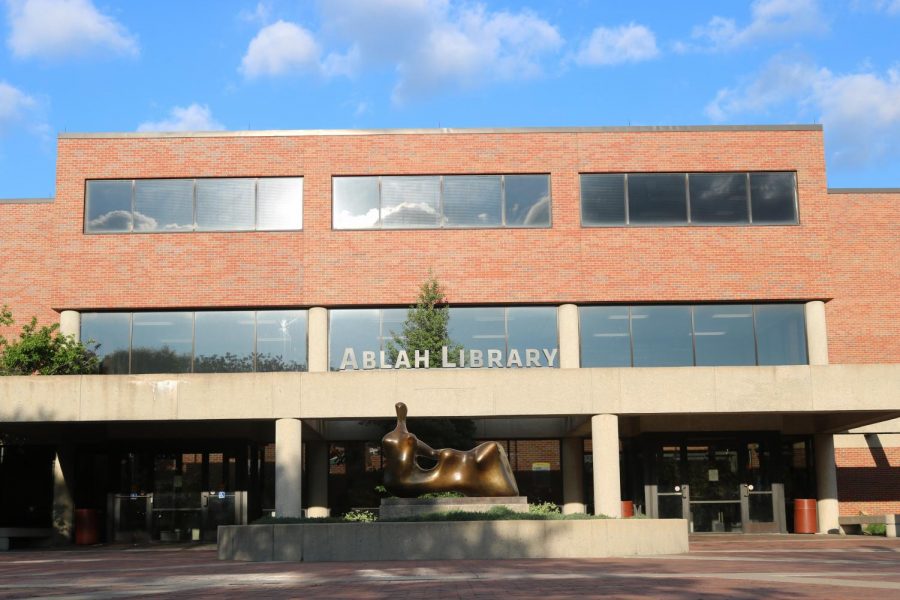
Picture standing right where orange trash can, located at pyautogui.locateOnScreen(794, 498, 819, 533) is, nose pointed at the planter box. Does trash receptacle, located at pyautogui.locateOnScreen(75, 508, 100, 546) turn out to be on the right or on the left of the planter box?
right

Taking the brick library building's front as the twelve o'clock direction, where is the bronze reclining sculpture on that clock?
The bronze reclining sculpture is roughly at 12 o'clock from the brick library building.

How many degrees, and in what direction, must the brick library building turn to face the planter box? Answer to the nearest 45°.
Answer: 0° — it already faces it

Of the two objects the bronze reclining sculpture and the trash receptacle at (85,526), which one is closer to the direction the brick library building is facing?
the bronze reclining sculpture

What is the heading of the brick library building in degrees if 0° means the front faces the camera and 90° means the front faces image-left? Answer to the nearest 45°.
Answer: approximately 0°

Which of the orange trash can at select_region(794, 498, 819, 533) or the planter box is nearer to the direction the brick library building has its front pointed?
the planter box
